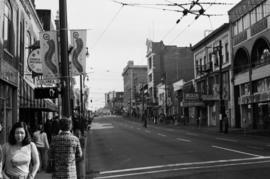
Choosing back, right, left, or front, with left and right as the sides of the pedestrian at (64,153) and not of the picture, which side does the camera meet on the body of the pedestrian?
back

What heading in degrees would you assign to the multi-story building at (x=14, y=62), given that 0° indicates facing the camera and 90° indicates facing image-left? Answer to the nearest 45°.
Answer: approximately 270°

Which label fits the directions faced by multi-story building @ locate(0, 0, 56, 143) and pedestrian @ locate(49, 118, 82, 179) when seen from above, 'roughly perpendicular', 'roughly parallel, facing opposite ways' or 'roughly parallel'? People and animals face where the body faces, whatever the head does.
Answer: roughly perpendicular

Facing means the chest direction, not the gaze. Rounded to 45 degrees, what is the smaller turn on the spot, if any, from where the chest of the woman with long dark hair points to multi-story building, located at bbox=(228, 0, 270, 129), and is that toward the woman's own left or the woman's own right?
approximately 135° to the woman's own left

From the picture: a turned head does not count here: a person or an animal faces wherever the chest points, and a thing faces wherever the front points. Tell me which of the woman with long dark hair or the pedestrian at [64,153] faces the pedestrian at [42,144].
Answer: the pedestrian at [64,153]

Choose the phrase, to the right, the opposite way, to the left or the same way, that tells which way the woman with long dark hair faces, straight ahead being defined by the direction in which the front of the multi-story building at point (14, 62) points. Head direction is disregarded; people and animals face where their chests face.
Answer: to the right

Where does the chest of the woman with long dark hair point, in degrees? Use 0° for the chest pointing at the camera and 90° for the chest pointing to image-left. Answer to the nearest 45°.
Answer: approximately 0°

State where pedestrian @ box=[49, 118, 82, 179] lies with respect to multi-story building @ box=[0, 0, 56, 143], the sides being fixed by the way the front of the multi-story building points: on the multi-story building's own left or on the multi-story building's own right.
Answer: on the multi-story building's own right

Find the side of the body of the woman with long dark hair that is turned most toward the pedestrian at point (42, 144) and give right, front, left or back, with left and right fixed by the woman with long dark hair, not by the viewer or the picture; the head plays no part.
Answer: back
